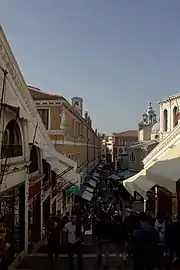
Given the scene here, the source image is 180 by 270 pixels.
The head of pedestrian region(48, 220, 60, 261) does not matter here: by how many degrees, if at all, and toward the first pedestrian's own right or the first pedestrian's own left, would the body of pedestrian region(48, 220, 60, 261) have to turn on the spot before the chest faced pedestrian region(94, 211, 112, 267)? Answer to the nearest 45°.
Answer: approximately 45° to the first pedestrian's own left

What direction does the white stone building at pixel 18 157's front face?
to the viewer's right

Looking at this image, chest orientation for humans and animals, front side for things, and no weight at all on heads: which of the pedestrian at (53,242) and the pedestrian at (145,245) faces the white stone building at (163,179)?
the pedestrian at (145,245)

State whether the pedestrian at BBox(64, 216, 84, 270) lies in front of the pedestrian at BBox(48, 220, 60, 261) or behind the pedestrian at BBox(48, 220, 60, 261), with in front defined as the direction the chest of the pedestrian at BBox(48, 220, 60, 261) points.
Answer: in front

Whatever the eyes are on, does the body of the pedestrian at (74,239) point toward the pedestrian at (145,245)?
no

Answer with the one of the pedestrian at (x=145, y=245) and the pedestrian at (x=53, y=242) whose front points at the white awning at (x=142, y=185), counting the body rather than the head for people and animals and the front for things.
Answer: the pedestrian at (x=145, y=245)

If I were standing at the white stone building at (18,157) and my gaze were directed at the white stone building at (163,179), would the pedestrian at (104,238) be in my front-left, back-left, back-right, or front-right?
front-right

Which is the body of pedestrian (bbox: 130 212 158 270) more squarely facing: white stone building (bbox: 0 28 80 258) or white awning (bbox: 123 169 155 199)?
the white awning

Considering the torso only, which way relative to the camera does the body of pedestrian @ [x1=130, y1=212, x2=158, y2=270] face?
away from the camera

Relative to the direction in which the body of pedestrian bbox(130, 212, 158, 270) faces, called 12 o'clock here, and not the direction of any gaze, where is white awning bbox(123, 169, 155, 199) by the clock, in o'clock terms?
The white awning is roughly at 12 o'clock from the pedestrian.

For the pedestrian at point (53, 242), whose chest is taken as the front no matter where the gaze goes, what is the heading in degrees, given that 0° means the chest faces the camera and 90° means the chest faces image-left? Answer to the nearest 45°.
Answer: approximately 0°

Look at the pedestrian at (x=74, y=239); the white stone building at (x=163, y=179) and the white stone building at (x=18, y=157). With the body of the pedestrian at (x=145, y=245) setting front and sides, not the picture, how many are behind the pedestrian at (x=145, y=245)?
0

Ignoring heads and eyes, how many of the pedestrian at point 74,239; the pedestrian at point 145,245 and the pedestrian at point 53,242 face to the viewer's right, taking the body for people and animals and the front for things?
0
